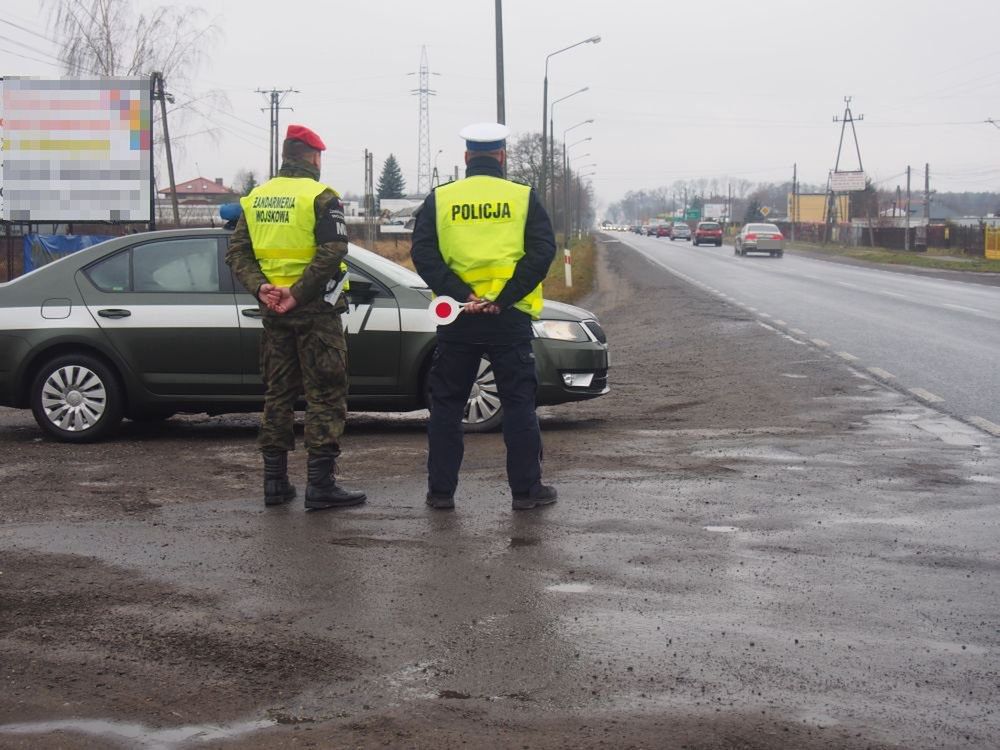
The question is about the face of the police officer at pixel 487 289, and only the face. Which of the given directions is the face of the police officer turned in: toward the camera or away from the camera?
away from the camera

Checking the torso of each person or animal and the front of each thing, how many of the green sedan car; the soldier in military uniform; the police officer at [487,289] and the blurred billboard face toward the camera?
1

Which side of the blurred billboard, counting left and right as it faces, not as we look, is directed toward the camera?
front

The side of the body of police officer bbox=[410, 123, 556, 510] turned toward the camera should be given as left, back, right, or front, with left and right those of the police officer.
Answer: back

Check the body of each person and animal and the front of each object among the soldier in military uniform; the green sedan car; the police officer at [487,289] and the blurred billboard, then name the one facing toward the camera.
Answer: the blurred billboard

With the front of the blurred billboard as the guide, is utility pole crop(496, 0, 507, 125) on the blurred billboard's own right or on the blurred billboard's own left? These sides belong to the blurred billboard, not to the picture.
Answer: on the blurred billboard's own left

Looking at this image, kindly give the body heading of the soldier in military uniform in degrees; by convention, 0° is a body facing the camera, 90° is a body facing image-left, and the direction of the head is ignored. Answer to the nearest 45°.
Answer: approximately 225°

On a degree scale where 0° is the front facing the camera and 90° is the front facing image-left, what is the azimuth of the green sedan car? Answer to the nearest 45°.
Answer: approximately 270°

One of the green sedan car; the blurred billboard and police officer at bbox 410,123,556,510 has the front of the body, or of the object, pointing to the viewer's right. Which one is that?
the green sedan car

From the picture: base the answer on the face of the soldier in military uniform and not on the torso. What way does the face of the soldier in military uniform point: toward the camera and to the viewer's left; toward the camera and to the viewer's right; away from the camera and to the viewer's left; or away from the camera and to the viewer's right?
away from the camera and to the viewer's right
